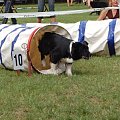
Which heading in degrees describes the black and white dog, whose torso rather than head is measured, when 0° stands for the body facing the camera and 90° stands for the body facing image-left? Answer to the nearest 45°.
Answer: approximately 270°
